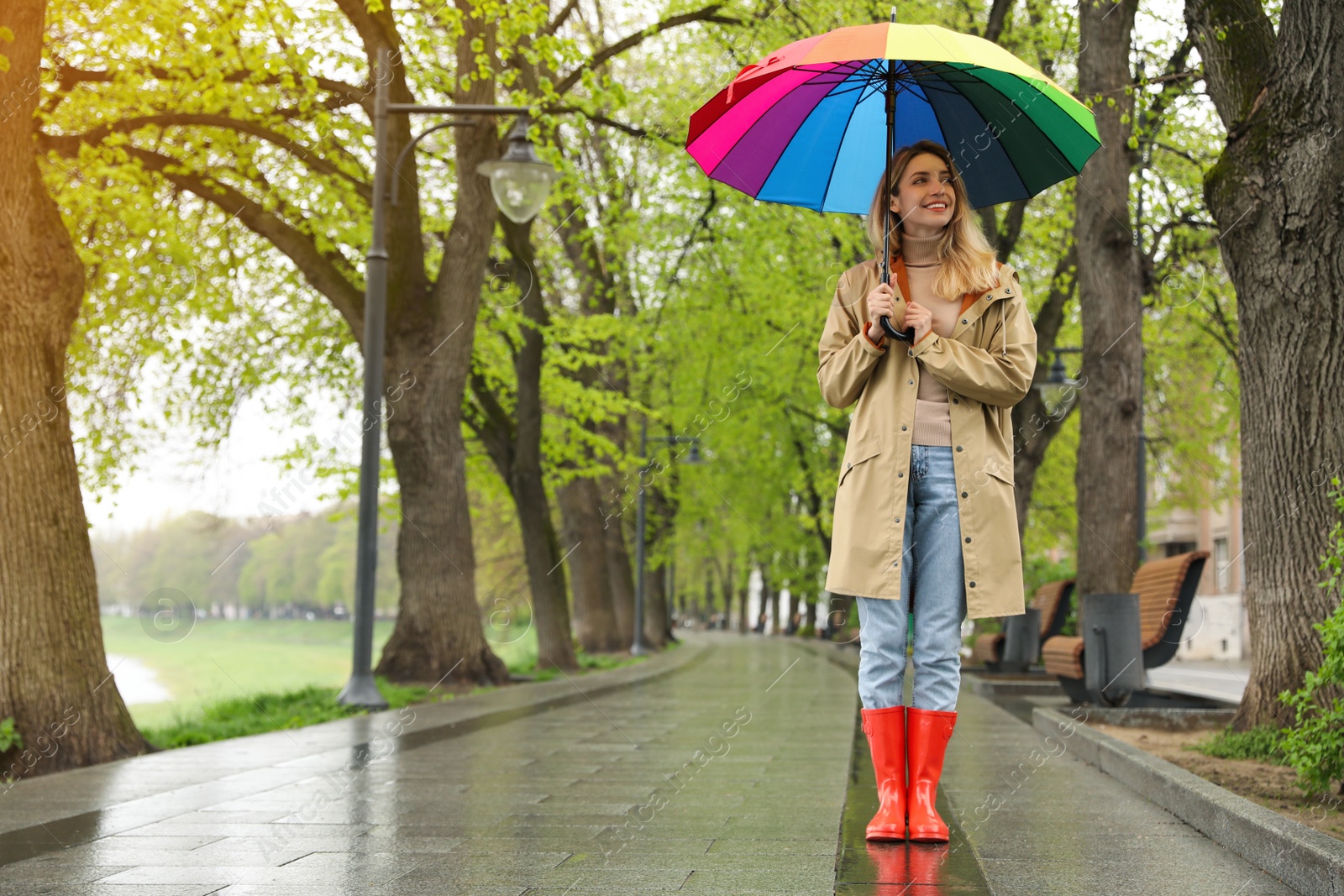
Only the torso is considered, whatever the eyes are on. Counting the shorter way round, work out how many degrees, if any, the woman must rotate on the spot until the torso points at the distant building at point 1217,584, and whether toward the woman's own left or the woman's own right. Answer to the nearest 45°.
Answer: approximately 180°

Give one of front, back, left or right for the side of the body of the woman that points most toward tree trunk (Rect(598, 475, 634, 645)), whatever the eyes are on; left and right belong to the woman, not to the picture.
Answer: back

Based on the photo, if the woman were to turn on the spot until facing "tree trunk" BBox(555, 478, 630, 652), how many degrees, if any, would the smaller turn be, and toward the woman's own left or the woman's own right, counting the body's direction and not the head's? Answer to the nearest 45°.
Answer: approximately 180°

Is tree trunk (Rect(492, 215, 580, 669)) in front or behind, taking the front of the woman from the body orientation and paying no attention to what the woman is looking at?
behind

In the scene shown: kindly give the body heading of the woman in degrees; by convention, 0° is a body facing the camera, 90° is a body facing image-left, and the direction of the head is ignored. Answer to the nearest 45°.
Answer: approximately 0°

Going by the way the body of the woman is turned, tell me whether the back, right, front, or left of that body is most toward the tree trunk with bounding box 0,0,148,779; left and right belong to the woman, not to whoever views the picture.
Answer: right

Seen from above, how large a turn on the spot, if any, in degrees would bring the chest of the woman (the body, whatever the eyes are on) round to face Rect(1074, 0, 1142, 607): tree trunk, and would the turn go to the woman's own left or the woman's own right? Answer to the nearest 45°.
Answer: approximately 180°

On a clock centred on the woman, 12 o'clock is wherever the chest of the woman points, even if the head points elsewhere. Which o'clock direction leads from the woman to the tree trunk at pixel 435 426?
The tree trunk is roughly at 5 o'clock from the woman.

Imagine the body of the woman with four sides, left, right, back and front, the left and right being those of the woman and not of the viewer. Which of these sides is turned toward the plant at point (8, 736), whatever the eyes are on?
right

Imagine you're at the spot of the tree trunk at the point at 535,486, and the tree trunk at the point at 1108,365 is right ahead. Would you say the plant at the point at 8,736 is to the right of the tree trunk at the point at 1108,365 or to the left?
right
